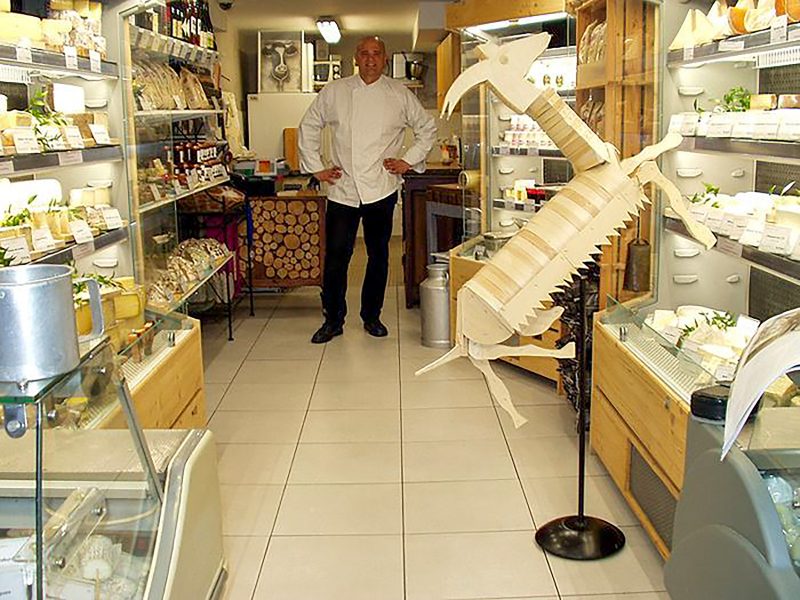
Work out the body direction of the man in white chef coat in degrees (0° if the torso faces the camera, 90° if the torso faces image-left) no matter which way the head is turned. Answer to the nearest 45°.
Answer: approximately 0°

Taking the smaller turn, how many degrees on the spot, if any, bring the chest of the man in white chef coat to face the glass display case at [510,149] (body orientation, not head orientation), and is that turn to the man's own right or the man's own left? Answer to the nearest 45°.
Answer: approximately 45° to the man's own left

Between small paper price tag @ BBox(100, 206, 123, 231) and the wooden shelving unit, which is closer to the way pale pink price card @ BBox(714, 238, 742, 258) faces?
the small paper price tag

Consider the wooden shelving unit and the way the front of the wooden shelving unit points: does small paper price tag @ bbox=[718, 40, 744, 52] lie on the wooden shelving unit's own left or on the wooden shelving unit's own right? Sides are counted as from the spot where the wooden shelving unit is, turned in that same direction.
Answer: on the wooden shelving unit's own left

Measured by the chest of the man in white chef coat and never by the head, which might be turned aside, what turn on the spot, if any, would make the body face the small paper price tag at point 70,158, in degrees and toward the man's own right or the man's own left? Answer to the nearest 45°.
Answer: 0° — they already face it

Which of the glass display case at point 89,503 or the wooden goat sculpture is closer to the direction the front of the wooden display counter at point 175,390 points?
the wooden goat sculpture
